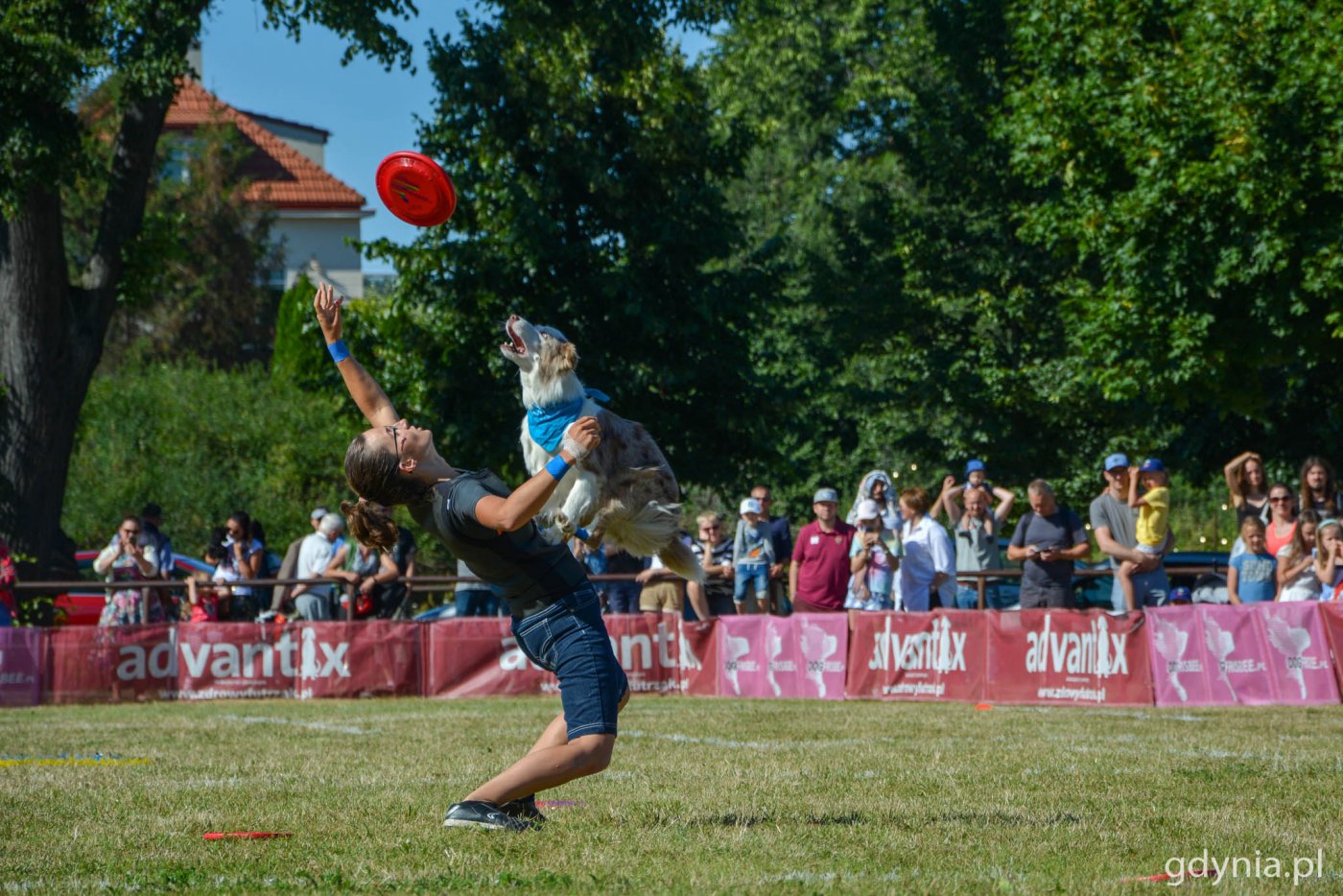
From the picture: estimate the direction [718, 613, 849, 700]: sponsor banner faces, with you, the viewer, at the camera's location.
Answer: facing the viewer

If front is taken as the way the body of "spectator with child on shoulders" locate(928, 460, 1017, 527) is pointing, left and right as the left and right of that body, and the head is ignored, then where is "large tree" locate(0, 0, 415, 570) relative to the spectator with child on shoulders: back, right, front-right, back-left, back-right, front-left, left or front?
right

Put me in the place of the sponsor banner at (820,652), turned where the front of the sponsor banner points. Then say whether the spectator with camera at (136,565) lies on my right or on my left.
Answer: on my right

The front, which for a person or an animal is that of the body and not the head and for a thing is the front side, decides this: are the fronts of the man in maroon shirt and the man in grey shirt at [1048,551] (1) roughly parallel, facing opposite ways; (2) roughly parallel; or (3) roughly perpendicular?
roughly parallel

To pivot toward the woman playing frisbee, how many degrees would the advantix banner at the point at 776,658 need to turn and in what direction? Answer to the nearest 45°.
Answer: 0° — it already faces them

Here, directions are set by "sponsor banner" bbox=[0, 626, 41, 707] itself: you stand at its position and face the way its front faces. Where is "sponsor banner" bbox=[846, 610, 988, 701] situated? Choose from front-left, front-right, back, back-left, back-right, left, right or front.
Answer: front-left

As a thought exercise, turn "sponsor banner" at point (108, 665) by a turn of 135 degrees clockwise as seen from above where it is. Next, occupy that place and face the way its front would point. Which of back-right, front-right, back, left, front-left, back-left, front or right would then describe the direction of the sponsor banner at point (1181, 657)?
back

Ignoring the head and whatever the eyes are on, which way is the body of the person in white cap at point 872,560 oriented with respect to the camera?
toward the camera
